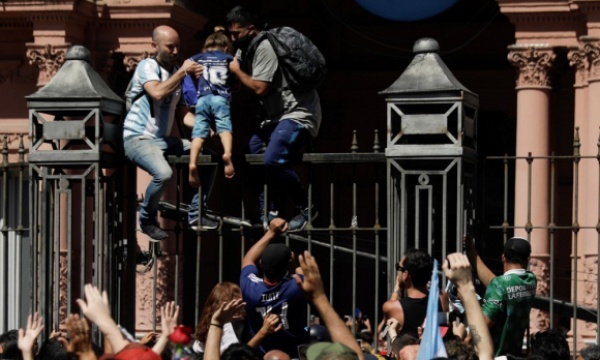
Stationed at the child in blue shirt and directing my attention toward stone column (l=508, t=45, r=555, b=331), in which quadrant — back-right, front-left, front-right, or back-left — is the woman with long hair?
back-right

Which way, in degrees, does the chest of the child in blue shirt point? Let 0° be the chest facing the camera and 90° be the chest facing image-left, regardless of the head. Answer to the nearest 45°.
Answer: approximately 180°

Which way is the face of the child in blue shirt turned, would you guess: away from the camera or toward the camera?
away from the camera

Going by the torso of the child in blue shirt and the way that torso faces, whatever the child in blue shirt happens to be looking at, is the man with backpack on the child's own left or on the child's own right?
on the child's own right
